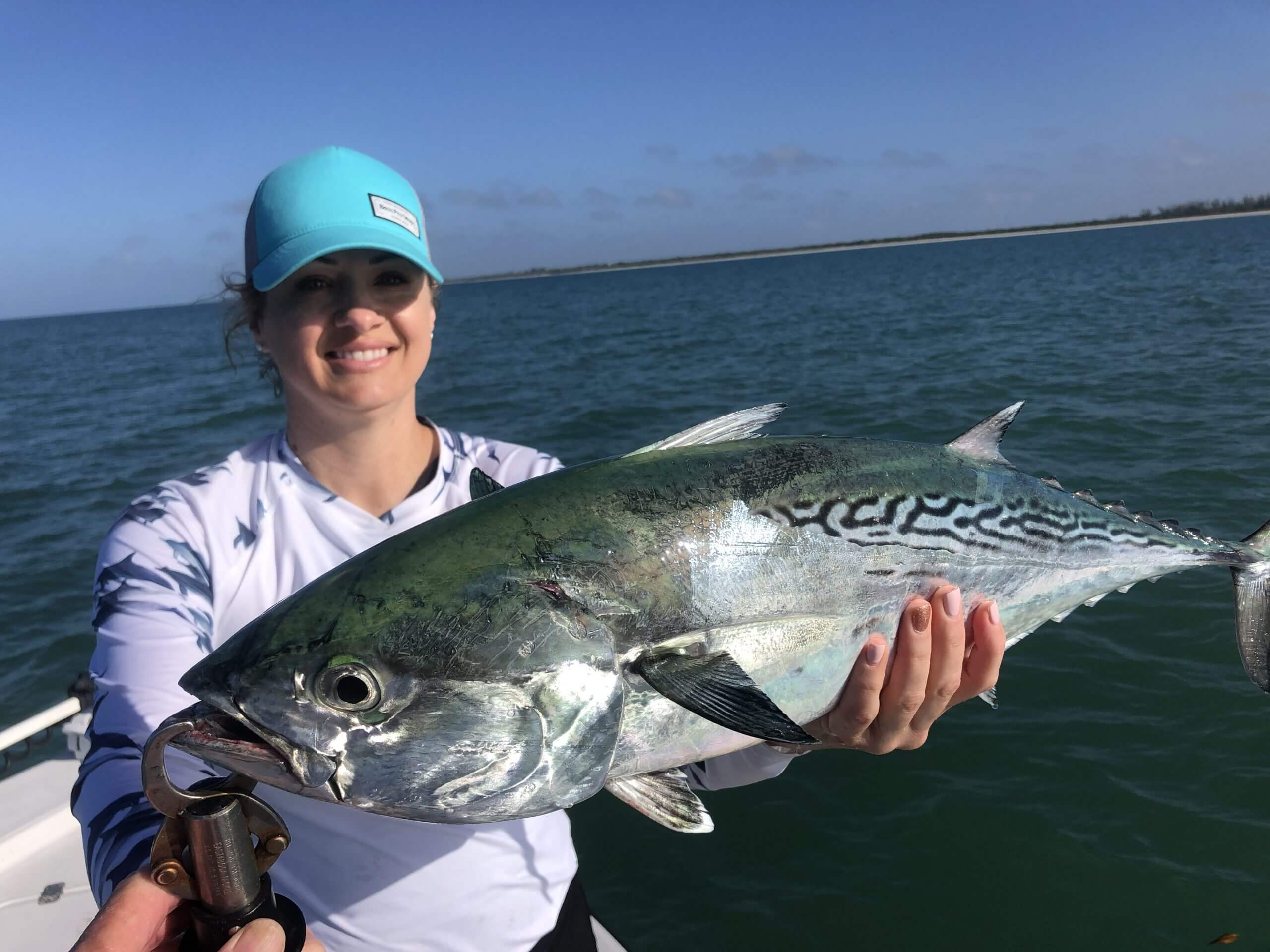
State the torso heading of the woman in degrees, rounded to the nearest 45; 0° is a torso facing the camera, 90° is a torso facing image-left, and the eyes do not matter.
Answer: approximately 0°
